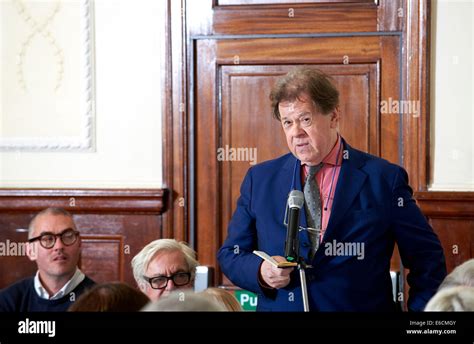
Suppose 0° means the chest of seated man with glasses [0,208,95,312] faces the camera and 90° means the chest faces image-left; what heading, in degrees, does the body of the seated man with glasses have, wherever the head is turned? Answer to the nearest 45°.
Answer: approximately 315°

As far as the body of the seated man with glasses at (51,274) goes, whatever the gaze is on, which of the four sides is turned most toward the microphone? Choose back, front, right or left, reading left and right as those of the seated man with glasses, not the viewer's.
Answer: front

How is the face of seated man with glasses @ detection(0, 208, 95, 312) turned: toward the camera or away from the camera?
toward the camera

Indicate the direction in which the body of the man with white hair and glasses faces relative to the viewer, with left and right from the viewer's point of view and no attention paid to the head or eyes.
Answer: facing the viewer

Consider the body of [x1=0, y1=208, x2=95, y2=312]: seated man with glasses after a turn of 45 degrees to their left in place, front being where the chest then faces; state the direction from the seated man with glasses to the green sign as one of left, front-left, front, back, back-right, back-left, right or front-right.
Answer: front

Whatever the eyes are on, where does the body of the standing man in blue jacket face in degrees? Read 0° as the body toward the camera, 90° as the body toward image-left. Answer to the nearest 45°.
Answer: approximately 45°

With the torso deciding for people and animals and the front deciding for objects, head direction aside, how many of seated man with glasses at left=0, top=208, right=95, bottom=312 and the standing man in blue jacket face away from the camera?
0

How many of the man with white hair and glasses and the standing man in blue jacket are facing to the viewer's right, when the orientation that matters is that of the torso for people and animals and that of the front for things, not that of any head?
0

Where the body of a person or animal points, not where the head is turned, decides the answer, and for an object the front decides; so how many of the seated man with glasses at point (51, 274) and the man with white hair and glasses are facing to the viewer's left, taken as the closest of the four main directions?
0
